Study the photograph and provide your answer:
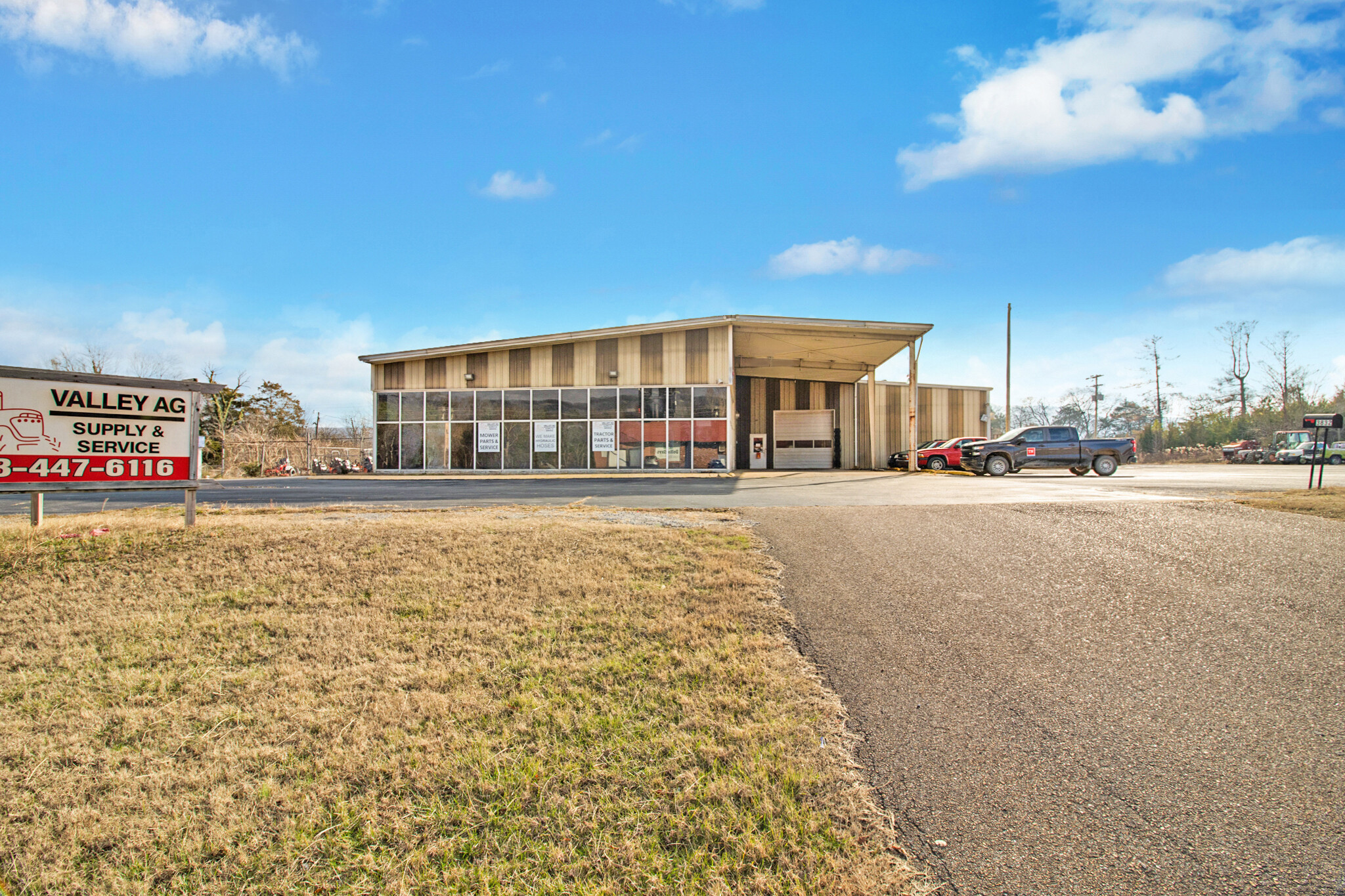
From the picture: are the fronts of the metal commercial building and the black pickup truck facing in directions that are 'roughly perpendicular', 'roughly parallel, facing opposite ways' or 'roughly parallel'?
roughly perpendicular

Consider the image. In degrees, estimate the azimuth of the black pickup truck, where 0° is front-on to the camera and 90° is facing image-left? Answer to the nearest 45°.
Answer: approximately 45°

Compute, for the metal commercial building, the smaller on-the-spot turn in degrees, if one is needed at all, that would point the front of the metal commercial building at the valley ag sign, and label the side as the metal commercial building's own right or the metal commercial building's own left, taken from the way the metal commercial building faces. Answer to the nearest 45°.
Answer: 0° — it already faces it

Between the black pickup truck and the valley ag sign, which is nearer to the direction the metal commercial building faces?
the valley ag sign

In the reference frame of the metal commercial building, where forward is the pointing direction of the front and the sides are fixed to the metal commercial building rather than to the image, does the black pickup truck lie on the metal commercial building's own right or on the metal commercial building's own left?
on the metal commercial building's own left

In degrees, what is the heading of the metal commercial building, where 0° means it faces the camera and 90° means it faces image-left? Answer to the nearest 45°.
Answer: approximately 0°
